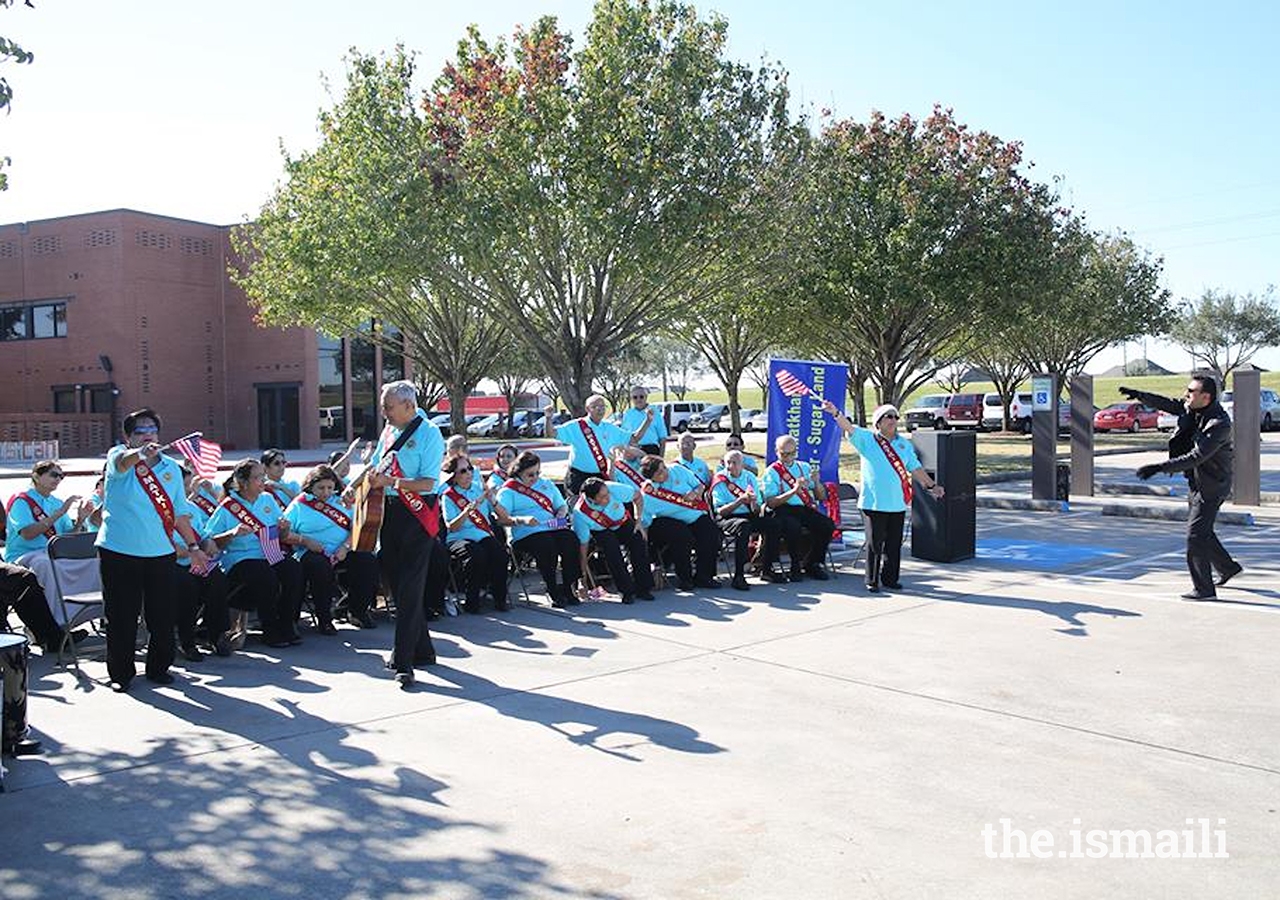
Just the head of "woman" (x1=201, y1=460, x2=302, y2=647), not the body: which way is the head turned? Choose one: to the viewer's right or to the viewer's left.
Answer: to the viewer's right

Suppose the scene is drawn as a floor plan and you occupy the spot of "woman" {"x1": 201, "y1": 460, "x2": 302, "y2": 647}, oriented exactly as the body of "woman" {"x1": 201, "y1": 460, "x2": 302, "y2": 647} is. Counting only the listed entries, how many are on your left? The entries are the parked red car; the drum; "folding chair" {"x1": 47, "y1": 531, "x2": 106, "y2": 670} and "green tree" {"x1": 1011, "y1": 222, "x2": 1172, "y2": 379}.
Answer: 2

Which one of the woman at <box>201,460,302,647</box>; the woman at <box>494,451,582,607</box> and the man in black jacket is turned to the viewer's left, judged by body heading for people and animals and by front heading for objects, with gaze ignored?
the man in black jacket

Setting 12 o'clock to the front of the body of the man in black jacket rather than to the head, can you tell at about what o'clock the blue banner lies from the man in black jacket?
The blue banner is roughly at 1 o'clock from the man in black jacket.

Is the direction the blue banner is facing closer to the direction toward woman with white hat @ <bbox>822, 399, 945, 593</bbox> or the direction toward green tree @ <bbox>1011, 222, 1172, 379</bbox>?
the woman with white hat

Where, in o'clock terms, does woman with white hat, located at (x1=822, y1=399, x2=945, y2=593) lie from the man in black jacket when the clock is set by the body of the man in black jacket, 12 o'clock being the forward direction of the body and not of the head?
The woman with white hat is roughly at 12 o'clock from the man in black jacket.

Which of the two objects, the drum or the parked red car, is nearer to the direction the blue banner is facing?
the drum

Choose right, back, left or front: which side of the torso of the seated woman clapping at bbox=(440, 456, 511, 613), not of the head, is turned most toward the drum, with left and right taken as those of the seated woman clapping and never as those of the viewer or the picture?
right

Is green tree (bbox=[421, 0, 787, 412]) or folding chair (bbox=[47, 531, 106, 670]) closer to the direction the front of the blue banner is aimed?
the folding chair

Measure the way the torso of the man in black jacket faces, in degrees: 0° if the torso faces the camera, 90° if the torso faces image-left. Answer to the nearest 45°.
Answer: approximately 90°

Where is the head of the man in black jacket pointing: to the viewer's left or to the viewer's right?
to the viewer's left

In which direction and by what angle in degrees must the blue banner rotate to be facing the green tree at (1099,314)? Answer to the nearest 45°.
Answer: approximately 180°

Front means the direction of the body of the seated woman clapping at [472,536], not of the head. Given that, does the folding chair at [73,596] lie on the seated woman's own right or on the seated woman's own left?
on the seated woman's own right
